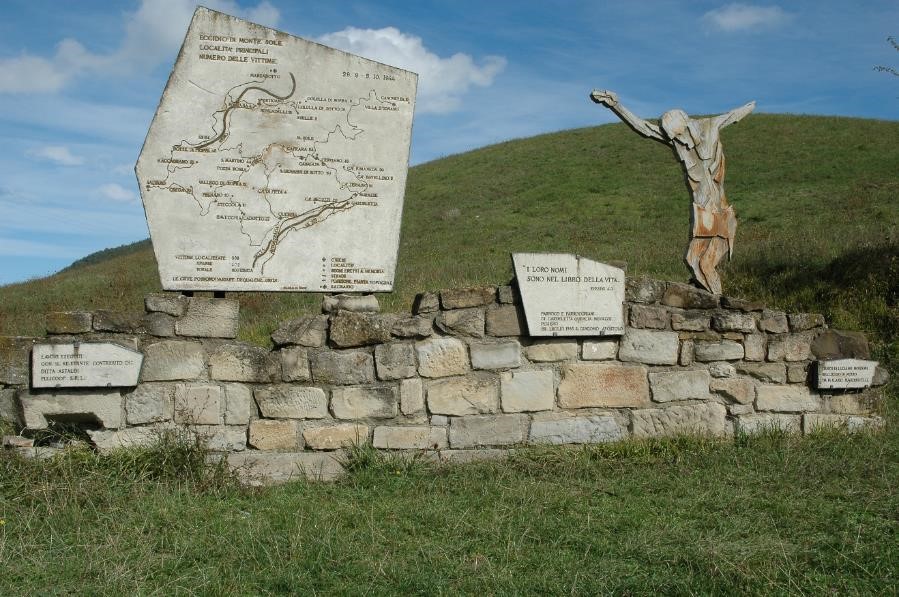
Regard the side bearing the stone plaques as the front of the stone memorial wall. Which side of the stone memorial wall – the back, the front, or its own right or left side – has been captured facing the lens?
front

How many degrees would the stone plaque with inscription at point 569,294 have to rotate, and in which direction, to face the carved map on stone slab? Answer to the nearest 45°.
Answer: approximately 90° to its right

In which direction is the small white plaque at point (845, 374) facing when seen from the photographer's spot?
facing the viewer

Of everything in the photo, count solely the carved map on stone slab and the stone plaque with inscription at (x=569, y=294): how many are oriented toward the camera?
2

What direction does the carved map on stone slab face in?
toward the camera

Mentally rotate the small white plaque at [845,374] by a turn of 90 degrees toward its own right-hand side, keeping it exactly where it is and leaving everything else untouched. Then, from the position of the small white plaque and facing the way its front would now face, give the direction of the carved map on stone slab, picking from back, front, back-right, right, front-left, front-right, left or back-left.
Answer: front-left

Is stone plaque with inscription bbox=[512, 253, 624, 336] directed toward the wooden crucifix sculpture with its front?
no

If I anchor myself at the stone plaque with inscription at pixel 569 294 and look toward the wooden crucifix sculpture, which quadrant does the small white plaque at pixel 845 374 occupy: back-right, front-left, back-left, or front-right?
front-right

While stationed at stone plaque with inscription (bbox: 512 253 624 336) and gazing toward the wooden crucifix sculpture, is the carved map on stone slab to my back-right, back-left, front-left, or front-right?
back-left

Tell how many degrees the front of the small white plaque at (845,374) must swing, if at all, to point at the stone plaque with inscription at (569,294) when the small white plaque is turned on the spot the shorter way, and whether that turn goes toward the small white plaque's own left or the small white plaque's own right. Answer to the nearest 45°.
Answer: approximately 45° to the small white plaque's own right
